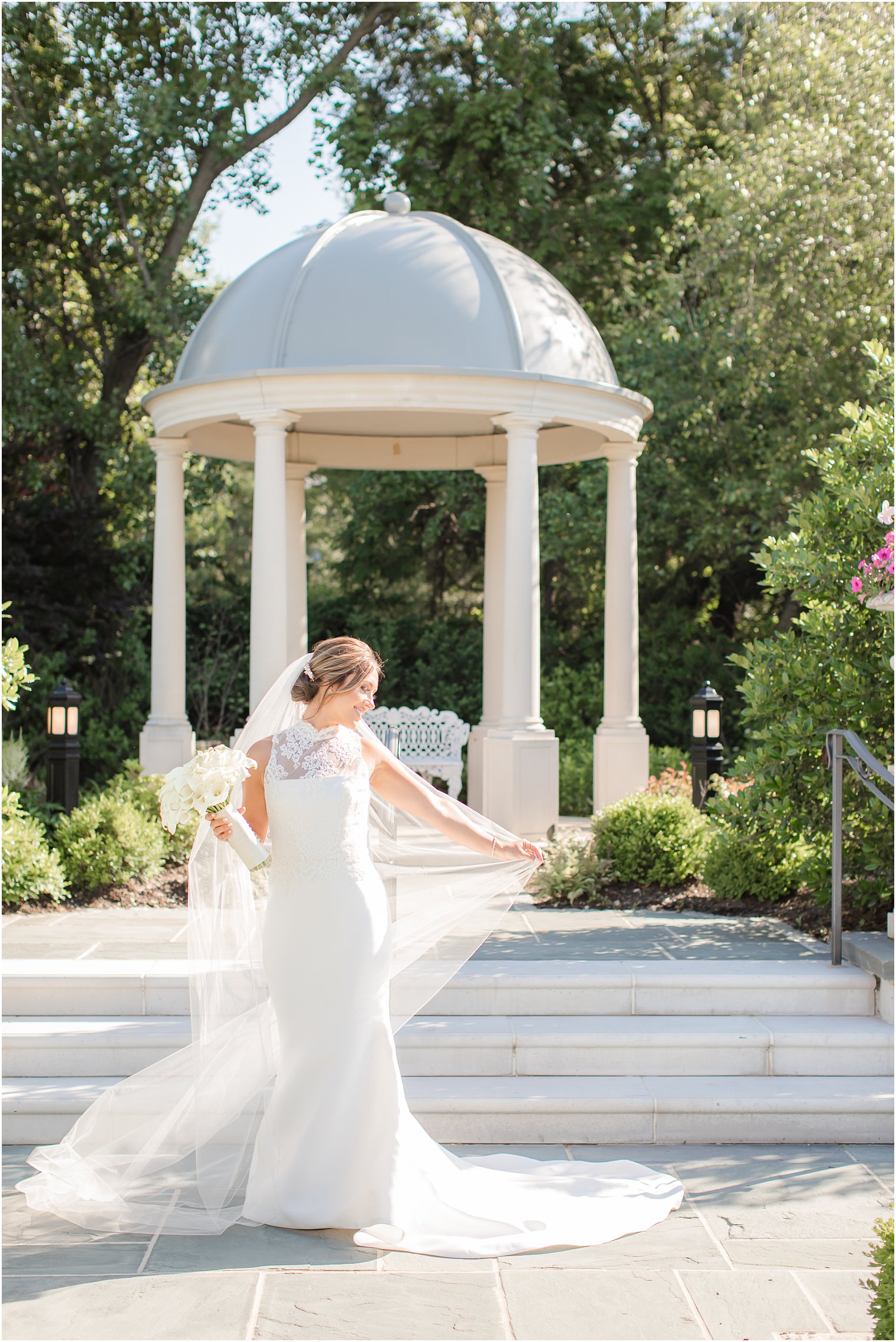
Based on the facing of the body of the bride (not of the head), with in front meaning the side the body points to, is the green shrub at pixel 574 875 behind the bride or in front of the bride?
behind

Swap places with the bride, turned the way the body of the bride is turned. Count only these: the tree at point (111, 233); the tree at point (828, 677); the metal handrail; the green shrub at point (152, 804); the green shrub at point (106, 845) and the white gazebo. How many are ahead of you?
0

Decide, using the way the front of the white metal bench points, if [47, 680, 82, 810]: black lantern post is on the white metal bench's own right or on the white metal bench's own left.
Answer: on the white metal bench's own right

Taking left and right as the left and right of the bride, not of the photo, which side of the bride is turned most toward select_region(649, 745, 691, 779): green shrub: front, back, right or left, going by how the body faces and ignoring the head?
back

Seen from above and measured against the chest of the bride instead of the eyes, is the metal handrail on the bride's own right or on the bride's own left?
on the bride's own left

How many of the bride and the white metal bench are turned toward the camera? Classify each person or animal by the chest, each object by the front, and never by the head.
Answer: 2

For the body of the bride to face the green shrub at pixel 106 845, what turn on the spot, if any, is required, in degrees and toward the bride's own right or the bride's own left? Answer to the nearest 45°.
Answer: approximately 180°

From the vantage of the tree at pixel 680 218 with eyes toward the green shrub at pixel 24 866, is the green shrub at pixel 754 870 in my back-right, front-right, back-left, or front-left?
front-left

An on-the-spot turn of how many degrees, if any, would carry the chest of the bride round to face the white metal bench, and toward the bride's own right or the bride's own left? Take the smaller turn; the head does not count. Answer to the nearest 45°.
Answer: approximately 180°

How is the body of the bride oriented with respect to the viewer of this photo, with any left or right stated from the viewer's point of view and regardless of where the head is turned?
facing the viewer

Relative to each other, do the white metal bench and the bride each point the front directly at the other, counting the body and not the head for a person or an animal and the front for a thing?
no

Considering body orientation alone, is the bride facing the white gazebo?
no

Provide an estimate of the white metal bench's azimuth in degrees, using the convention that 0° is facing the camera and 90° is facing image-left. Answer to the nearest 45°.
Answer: approximately 0°

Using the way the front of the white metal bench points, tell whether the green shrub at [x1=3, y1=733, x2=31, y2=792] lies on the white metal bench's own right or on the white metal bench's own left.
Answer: on the white metal bench's own right

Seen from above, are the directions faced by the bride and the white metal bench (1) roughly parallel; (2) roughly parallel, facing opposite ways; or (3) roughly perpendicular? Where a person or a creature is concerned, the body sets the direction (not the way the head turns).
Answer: roughly parallel

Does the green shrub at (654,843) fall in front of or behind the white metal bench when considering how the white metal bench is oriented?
in front
